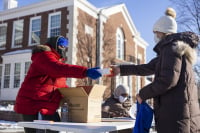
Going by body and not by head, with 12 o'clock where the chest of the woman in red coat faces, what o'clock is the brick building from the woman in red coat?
The brick building is roughly at 9 o'clock from the woman in red coat.

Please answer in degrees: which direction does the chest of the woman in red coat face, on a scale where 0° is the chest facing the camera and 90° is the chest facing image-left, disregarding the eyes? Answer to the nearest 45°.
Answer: approximately 270°

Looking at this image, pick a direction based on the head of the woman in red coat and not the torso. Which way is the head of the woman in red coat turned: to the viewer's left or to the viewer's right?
to the viewer's right

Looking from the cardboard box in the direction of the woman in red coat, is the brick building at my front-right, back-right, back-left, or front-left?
front-right

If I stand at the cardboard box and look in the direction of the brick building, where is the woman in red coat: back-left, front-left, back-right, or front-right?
front-left
